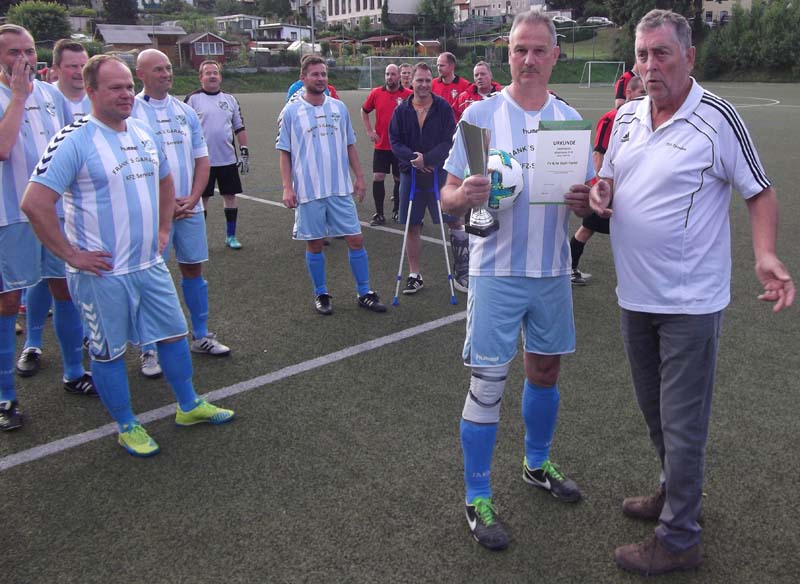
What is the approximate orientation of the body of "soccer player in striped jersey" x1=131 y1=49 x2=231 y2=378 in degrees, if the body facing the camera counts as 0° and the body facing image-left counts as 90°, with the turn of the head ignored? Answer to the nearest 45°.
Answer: approximately 315°

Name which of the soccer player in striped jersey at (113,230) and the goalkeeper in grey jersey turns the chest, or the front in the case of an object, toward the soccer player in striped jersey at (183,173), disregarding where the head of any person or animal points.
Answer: the goalkeeper in grey jersey

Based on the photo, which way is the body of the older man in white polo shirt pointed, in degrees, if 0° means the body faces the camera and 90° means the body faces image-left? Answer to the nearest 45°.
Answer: approximately 45°

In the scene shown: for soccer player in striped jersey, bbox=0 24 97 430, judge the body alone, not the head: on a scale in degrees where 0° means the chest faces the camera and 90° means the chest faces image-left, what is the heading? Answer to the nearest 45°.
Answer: approximately 315°

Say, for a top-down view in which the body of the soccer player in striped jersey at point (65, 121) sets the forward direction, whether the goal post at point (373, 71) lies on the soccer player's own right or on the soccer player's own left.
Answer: on the soccer player's own left

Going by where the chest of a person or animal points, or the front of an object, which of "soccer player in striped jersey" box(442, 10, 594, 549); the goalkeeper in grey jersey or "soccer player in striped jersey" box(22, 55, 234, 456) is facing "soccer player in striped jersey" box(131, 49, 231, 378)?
the goalkeeper in grey jersey

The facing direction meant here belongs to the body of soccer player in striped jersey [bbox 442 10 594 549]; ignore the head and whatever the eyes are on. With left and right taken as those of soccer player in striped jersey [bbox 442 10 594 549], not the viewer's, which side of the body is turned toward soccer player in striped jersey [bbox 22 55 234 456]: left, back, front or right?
right

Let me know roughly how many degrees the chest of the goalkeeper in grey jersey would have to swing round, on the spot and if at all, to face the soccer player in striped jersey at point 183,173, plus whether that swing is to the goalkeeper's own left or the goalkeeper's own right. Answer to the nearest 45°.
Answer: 0° — they already face them

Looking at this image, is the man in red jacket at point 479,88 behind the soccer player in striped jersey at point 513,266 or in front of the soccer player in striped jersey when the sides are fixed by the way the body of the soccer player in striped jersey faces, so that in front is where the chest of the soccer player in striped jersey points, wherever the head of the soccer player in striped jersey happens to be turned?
behind

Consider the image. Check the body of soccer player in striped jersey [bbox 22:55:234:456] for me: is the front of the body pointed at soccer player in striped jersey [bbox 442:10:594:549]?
yes

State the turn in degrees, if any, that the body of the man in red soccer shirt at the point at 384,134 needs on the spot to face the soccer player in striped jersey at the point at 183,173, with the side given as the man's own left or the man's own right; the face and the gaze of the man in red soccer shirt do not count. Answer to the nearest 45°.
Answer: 0° — they already face them

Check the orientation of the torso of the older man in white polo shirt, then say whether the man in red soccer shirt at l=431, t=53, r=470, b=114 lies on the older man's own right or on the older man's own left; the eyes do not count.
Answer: on the older man's own right
